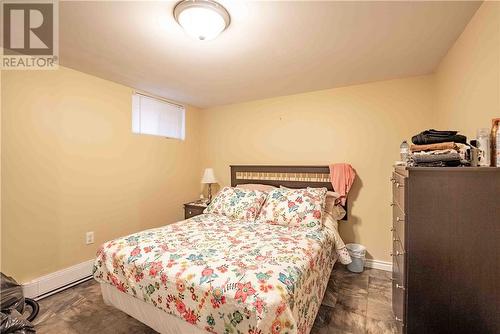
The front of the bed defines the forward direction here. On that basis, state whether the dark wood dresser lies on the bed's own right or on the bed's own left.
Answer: on the bed's own left

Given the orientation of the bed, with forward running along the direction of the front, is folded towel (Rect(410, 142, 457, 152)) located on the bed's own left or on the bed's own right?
on the bed's own left

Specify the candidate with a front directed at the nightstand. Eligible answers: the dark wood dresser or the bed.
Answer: the dark wood dresser

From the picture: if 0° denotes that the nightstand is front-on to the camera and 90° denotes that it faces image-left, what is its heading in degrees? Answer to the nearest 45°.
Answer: approximately 45°

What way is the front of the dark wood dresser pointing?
to the viewer's left

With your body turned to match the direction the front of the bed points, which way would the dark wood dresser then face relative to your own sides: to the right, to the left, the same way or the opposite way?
to the right

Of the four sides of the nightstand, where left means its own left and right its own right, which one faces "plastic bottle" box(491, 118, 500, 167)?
left

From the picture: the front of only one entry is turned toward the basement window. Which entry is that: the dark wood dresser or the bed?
the dark wood dresser

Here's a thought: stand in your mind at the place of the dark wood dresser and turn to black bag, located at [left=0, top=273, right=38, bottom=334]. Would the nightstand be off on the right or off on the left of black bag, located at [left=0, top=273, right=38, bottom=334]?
right
